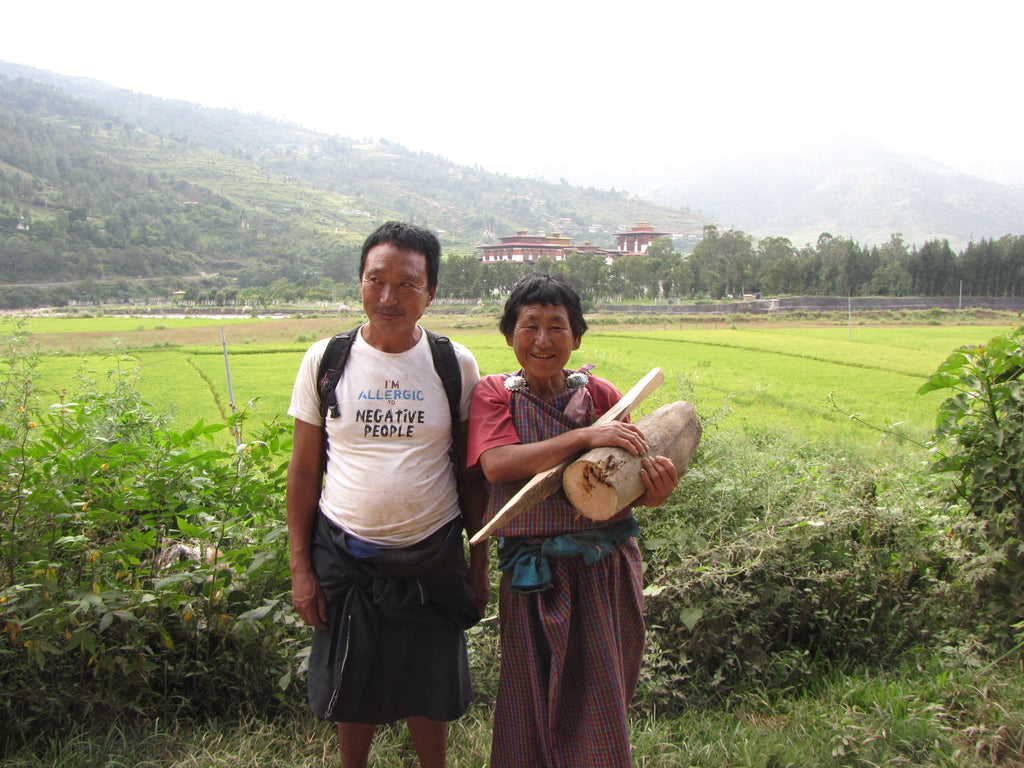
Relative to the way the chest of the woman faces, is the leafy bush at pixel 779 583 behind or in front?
behind

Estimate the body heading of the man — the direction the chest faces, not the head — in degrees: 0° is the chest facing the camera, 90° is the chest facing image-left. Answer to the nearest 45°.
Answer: approximately 0°

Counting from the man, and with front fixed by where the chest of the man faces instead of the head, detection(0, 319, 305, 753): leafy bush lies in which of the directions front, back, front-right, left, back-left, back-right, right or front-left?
back-right

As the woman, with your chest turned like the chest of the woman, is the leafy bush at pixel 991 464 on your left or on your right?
on your left

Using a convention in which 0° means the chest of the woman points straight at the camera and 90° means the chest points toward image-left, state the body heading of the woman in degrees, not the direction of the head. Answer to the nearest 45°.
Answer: approximately 0°

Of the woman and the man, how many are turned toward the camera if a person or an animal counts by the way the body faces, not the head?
2
